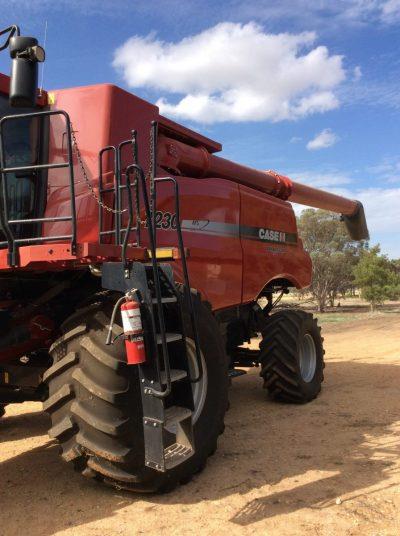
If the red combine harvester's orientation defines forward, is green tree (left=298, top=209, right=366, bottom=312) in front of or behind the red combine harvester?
behind

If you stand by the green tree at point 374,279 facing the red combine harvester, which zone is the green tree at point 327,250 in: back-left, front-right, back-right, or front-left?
back-right

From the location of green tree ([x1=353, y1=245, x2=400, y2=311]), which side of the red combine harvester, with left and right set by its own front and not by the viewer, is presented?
back

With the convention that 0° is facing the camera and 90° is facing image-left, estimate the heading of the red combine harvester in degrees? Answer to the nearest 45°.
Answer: approximately 45°
